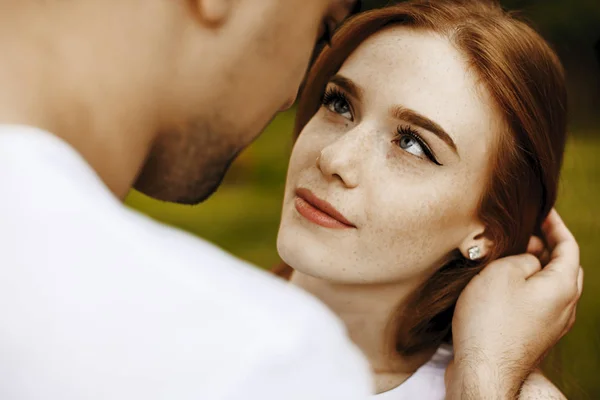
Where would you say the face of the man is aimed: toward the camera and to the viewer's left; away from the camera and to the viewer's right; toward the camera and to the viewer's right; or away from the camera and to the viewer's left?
away from the camera and to the viewer's right

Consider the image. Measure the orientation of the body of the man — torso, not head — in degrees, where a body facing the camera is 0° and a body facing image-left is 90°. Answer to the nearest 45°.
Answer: approximately 225°

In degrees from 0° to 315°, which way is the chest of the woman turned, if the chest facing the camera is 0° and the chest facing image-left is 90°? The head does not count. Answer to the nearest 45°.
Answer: approximately 45°

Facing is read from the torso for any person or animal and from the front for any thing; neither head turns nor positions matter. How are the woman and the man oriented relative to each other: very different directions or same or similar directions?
very different directions
